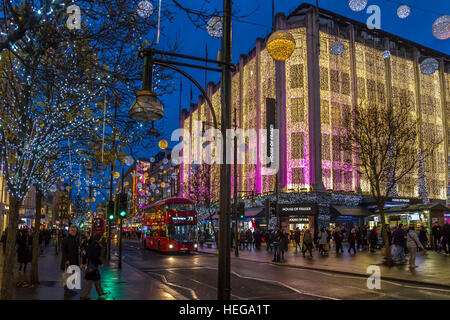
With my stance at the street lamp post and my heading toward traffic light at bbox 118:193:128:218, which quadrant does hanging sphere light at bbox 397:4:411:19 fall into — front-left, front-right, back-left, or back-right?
front-right

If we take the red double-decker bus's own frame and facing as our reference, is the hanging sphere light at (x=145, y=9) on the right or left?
on its right

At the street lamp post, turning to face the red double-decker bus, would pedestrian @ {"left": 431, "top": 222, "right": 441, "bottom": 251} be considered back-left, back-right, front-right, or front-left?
front-right

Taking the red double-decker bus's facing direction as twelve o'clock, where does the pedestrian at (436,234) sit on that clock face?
The pedestrian is roughly at 11 o'clock from the red double-decker bus.

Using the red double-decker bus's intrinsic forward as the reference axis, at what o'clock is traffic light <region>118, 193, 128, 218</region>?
The traffic light is roughly at 2 o'clock from the red double-decker bus.

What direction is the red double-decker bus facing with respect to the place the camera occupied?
facing the viewer and to the right of the viewer

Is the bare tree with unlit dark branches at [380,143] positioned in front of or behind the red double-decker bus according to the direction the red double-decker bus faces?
in front
